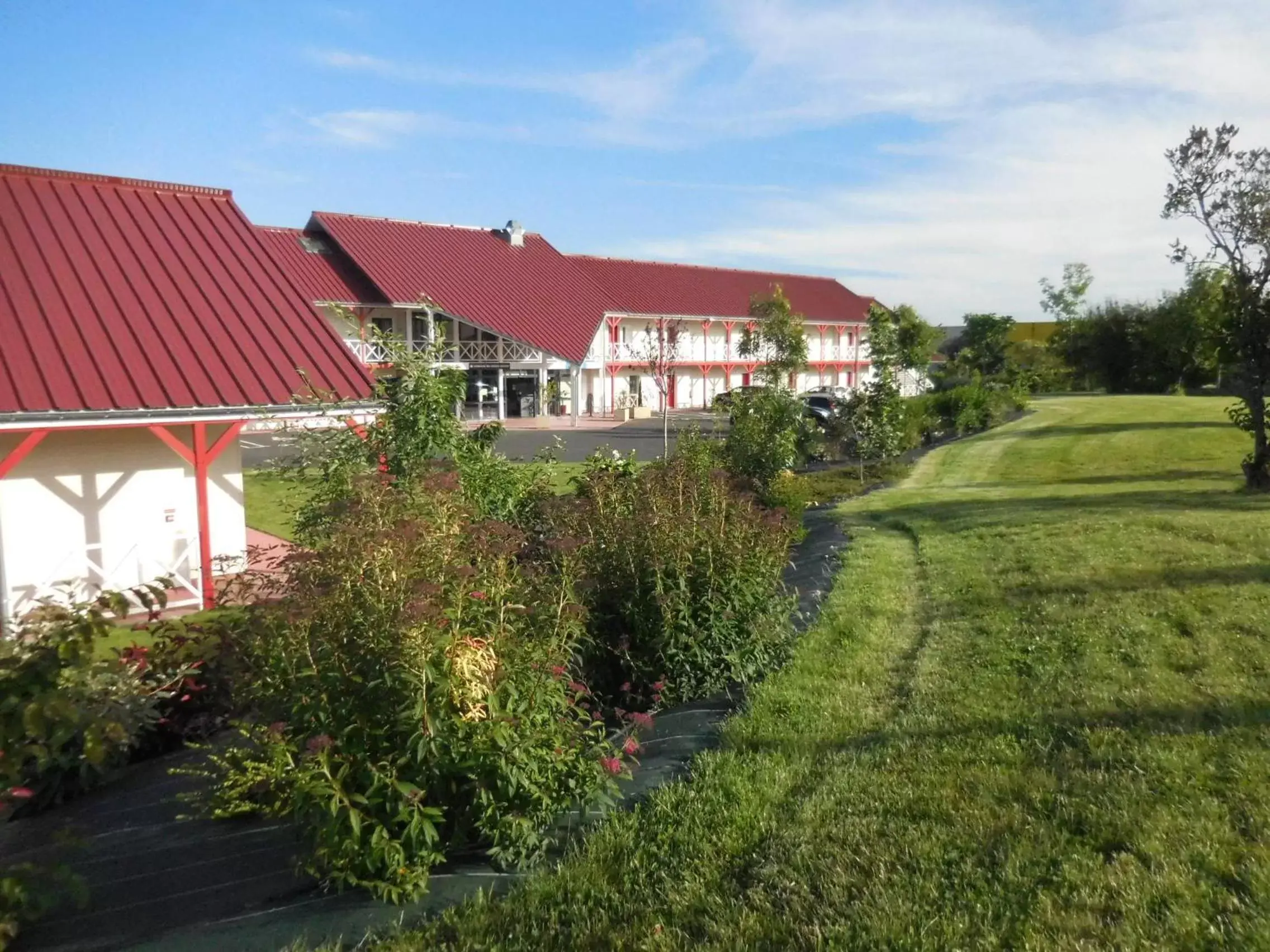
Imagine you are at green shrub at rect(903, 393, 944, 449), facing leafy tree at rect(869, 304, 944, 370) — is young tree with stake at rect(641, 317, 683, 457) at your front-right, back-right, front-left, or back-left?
back-left

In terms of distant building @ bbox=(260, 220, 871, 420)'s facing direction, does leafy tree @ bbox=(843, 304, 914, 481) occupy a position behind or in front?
in front

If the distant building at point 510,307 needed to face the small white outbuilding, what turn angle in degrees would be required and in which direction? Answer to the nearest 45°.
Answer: approximately 45° to its right

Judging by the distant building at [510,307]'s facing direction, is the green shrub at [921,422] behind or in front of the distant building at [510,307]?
in front

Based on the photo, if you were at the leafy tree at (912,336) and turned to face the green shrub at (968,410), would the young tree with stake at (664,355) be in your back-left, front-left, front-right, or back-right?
front-right

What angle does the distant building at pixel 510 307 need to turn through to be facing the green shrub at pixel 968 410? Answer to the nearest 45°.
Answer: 0° — it already faces it

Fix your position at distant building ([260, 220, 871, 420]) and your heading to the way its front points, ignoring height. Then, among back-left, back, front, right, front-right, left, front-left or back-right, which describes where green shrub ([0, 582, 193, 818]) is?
front-right

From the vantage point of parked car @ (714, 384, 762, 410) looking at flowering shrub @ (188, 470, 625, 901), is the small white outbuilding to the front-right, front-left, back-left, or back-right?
front-right

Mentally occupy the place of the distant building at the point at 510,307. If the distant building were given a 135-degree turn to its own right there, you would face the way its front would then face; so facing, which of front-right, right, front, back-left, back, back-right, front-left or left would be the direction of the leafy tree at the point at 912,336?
back
